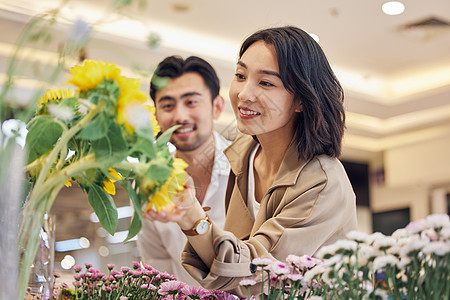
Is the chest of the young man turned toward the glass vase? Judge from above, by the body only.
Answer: yes

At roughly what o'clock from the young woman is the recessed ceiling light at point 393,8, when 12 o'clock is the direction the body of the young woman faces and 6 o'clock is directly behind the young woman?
The recessed ceiling light is roughly at 5 o'clock from the young woman.

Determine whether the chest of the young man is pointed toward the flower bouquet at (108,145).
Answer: yes

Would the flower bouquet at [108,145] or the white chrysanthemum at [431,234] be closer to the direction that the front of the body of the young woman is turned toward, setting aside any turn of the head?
the flower bouquet

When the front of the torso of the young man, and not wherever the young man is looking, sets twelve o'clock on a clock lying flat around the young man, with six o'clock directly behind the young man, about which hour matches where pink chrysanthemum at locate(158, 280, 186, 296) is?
The pink chrysanthemum is roughly at 12 o'clock from the young man.

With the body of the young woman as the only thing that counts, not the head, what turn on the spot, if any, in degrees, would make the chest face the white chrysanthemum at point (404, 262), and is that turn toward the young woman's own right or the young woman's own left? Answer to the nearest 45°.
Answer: approximately 45° to the young woman's own left

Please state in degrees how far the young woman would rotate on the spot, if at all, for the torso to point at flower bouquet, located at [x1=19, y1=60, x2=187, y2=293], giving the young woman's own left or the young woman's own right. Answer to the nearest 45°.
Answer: approximately 45° to the young woman's own left
